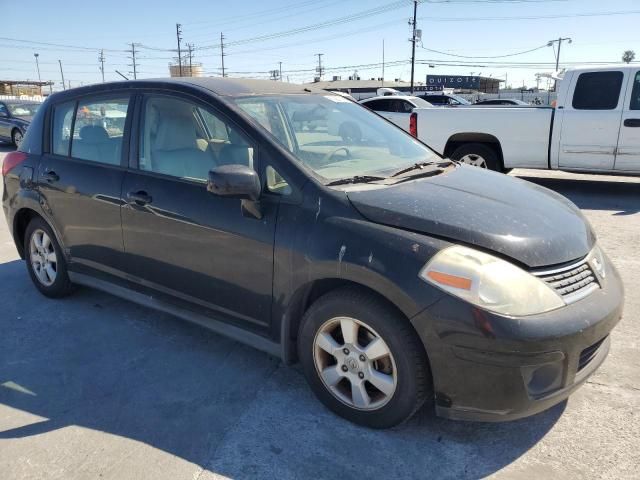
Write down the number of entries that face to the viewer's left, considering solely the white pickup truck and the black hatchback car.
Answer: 0

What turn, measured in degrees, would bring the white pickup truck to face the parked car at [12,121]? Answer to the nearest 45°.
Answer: approximately 180°

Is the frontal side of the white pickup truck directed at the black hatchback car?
no

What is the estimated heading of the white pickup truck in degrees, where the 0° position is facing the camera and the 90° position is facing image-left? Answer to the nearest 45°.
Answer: approximately 270°

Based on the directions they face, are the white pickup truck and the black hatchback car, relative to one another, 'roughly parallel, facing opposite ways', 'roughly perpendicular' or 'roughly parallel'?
roughly parallel

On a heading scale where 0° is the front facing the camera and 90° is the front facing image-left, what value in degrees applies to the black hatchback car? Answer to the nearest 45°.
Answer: approximately 315°

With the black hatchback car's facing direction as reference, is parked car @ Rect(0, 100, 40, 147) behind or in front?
behind

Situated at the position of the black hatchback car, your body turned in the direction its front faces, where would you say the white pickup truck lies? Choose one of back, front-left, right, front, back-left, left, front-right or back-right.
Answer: left

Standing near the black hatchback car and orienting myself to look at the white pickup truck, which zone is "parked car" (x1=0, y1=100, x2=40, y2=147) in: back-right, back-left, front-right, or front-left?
front-left
